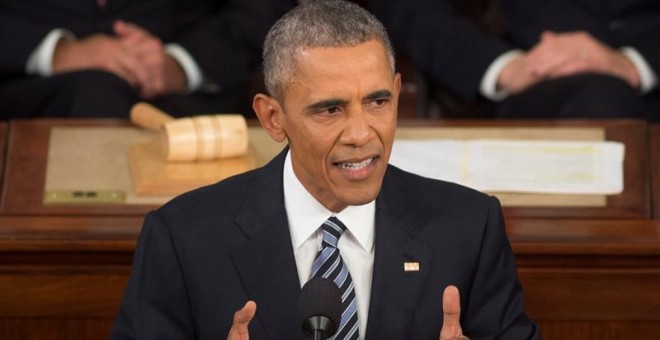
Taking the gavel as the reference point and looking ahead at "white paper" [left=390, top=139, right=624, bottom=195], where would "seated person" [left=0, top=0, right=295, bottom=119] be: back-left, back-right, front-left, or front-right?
back-left

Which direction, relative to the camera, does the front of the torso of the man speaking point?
toward the camera

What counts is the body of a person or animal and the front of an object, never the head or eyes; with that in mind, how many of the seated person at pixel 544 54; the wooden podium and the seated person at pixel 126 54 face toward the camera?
3

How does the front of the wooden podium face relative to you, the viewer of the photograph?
facing the viewer

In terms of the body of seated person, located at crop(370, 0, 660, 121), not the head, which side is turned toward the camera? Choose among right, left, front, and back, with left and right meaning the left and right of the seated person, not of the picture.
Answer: front

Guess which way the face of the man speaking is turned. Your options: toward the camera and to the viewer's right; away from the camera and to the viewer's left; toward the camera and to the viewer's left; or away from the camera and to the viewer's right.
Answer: toward the camera and to the viewer's right

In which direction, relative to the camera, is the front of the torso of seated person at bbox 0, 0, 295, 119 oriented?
toward the camera

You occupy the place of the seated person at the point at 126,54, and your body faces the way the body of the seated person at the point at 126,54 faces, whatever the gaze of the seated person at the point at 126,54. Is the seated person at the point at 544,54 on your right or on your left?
on your left

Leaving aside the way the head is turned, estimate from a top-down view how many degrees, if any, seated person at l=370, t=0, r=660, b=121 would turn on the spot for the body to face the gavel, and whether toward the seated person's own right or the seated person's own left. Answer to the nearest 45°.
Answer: approximately 45° to the seated person's own right

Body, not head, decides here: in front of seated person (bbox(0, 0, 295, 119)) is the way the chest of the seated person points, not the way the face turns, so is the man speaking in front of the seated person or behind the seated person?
in front

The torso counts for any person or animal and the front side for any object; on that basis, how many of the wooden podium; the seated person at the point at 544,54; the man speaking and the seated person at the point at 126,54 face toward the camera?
4
